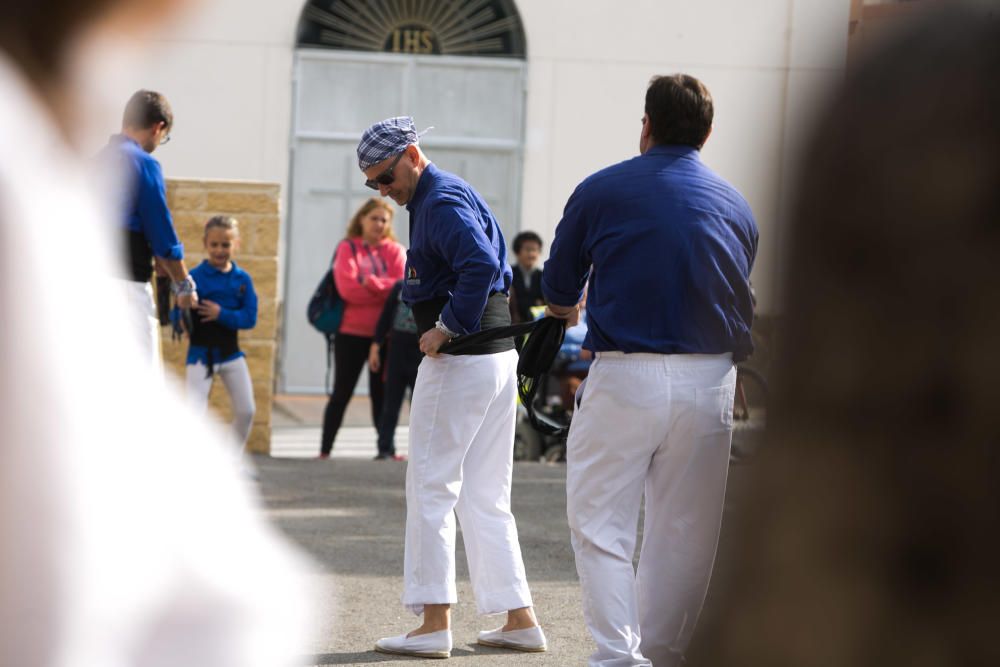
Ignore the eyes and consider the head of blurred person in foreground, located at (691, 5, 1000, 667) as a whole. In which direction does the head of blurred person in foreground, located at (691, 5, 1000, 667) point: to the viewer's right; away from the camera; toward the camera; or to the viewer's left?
away from the camera

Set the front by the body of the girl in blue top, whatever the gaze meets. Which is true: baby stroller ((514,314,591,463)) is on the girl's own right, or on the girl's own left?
on the girl's own left

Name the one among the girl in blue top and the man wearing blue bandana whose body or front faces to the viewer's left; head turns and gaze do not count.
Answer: the man wearing blue bandana

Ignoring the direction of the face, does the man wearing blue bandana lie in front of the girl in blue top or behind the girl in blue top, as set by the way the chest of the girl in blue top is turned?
in front

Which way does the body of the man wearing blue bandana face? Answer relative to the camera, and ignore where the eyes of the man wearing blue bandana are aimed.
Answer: to the viewer's left

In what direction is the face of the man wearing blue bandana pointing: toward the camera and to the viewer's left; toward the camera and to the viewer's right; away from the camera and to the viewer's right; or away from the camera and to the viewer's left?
toward the camera and to the viewer's left

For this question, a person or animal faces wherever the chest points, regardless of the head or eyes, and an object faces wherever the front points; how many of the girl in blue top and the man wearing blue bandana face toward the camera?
1

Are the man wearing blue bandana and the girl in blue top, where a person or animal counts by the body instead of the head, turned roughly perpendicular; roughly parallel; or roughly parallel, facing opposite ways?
roughly perpendicular

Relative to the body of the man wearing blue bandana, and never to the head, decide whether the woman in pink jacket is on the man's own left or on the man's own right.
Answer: on the man's own right

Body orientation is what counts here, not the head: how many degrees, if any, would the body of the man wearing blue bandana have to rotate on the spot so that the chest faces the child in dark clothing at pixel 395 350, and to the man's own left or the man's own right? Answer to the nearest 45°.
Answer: approximately 90° to the man's own right

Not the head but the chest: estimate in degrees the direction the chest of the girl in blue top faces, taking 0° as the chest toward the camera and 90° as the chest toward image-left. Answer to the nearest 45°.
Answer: approximately 0°

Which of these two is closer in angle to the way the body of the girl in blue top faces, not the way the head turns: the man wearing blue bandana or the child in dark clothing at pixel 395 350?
the man wearing blue bandana

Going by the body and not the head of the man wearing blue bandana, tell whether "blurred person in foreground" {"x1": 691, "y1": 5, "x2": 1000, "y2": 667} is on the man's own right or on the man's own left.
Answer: on the man's own left
